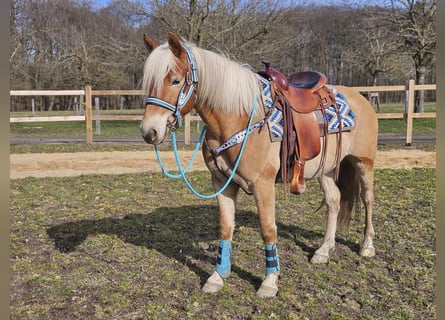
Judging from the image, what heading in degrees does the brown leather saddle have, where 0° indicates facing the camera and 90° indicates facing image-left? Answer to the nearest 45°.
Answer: approximately 45°

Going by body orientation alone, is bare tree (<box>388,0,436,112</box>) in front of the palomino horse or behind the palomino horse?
behind

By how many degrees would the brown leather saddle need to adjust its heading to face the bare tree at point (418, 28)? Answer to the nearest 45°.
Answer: approximately 135° to its right

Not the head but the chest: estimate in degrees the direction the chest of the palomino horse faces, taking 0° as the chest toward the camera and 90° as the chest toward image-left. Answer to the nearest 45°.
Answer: approximately 45°
